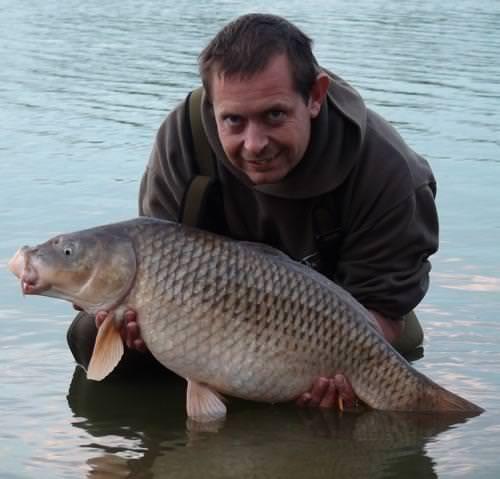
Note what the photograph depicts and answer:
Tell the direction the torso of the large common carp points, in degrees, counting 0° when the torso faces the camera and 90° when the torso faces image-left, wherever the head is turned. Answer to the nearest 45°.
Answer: approximately 90°
